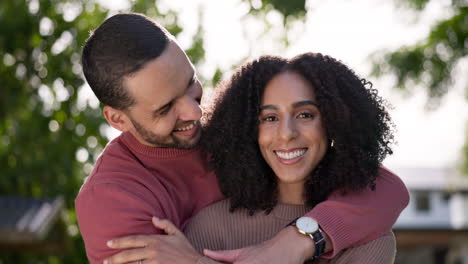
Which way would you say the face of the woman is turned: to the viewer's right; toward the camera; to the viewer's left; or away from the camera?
toward the camera

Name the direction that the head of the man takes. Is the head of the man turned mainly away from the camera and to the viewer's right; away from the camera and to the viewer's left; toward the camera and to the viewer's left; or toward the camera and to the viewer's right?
toward the camera and to the viewer's right

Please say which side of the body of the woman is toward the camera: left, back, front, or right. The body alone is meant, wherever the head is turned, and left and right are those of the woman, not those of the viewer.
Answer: front

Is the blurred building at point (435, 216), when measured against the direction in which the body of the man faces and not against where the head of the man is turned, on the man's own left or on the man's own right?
on the man's own left

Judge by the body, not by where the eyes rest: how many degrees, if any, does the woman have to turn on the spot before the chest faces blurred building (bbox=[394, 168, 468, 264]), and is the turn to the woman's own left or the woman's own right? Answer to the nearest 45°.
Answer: approximately 180°
